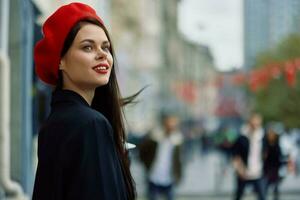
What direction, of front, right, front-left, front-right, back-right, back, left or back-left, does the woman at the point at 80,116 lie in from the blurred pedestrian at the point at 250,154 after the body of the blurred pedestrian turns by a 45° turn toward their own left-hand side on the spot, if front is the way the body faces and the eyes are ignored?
right

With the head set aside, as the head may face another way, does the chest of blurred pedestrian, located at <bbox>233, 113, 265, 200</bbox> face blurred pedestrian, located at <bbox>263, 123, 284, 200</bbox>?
no

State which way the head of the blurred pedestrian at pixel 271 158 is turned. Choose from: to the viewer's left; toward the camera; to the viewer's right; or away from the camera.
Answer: toward the camera

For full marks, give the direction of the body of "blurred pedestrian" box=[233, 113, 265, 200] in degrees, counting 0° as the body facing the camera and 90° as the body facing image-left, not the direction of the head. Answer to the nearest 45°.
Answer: approximately 315°

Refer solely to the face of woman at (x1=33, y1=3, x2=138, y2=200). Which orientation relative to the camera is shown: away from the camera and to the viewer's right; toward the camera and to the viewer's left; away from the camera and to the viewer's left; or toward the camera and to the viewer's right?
toward the camera and to the viewer's right

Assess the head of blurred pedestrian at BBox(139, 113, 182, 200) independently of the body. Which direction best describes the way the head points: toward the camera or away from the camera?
toward the camera

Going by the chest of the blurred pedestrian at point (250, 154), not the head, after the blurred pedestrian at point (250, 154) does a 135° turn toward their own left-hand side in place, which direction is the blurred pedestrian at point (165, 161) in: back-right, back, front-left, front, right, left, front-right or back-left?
left

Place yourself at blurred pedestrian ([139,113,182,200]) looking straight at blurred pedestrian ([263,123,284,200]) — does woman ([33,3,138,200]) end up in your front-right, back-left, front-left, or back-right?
back-right
